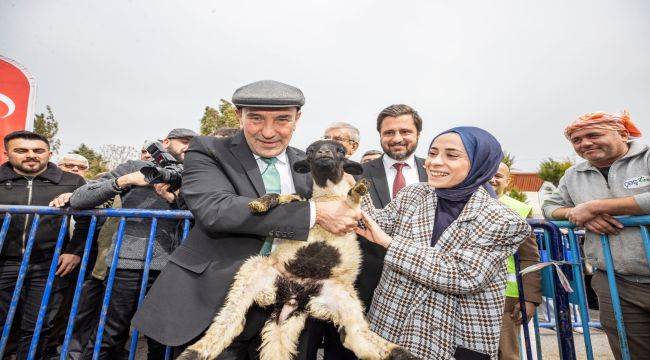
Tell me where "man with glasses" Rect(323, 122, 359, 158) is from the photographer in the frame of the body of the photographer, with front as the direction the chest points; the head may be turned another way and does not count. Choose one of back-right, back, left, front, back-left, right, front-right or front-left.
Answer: front-left

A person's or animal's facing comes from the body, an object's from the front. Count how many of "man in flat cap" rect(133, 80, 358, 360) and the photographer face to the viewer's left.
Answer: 0

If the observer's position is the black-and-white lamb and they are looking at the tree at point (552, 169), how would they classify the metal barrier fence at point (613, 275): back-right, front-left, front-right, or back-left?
front-right

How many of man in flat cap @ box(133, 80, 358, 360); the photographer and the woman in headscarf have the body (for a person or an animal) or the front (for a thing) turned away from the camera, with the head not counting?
0

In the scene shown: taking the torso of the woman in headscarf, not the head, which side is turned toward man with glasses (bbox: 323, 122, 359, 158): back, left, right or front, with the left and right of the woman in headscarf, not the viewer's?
right

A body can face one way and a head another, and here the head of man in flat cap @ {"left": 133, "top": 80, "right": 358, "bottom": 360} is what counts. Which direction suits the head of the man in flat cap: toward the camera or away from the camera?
toward the camera

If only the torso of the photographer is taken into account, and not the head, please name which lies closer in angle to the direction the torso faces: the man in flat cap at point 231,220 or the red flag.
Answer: the man in flat cap

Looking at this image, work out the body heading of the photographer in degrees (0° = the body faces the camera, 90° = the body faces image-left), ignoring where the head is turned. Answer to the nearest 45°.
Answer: approximately 315°

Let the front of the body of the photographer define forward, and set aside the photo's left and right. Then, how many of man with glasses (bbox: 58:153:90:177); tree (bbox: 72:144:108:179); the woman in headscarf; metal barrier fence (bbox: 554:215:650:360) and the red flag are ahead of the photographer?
2

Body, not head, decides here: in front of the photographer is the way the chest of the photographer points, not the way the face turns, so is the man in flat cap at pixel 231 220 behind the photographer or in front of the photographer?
in front

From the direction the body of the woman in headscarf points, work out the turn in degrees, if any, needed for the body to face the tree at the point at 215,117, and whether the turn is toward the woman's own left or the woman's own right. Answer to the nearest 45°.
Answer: approximately 90° to the woman's own right

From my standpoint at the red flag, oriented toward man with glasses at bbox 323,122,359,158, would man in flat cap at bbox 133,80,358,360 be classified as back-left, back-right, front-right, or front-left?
front-right

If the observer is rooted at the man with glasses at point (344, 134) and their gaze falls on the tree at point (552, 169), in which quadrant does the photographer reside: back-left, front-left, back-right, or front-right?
back-left

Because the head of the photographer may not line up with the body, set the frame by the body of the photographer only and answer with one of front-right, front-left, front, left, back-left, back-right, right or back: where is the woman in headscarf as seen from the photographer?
front

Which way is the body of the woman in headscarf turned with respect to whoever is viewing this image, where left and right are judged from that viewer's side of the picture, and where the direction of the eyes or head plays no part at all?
facing the viewer and to the left of the viewer

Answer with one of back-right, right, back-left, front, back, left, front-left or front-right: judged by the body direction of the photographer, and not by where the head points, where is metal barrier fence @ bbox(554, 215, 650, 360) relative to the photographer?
front

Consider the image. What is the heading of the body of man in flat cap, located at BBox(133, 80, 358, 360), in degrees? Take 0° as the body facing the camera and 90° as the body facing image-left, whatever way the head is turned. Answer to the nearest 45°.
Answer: approximately 315°

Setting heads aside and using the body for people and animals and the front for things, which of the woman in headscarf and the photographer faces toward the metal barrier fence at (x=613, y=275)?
the photographer
